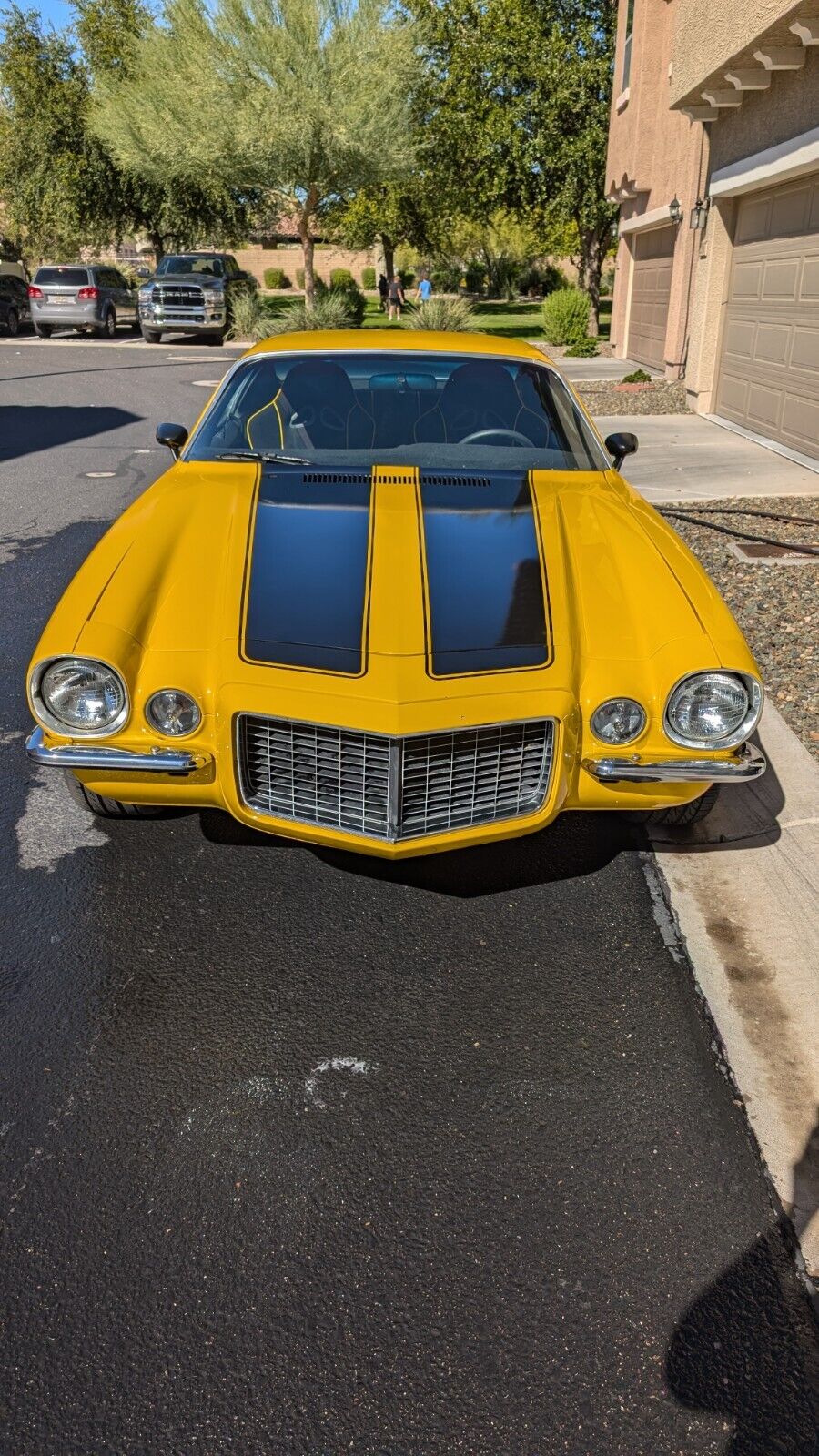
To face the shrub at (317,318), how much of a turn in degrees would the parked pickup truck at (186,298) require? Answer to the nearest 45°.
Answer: approximately 45° to its left

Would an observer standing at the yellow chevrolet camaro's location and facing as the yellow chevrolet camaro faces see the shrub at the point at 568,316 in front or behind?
behind

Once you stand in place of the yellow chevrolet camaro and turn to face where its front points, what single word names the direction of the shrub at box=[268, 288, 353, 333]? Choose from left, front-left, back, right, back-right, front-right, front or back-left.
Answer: back

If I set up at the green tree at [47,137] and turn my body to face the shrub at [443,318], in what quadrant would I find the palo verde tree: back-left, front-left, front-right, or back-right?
front-left

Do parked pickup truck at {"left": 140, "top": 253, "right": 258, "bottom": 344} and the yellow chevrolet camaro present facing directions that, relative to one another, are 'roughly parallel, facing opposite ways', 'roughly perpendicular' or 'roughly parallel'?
roughly parallel

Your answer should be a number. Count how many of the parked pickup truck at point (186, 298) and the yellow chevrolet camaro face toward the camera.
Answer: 2

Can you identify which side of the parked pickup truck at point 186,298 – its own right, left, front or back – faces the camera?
front

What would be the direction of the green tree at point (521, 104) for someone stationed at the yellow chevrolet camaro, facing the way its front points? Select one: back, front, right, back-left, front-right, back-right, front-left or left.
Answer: back

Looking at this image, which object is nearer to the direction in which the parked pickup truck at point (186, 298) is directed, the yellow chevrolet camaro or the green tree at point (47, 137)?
the yellow chevrolet camaro

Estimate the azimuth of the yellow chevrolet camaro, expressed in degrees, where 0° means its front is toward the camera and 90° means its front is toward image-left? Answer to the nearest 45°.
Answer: approximately 0°

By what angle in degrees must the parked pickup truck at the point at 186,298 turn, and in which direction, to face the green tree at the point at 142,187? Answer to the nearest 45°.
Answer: approximately 180°

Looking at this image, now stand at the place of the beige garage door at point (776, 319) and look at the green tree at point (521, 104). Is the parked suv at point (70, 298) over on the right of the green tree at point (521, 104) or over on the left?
left

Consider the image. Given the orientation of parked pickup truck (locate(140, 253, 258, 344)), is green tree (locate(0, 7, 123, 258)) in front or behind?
behind

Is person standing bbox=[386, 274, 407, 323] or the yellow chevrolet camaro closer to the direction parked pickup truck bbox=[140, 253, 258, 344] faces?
the yellow chevrolet camaro
